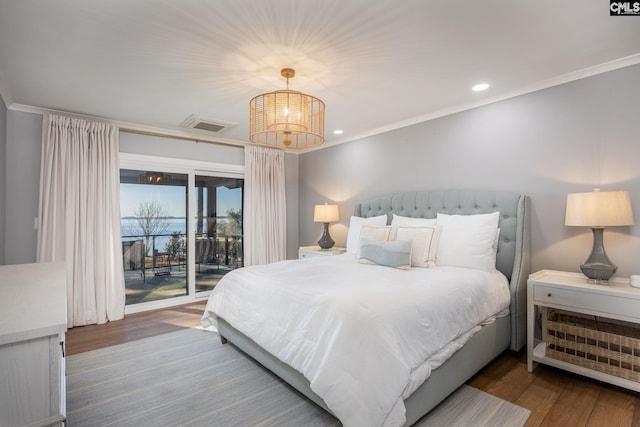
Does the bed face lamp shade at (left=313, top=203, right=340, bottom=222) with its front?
no

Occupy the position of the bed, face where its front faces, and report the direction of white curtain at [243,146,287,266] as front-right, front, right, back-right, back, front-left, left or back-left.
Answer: right

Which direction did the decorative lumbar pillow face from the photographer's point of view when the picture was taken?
facing the viewer and to the left of the viewer

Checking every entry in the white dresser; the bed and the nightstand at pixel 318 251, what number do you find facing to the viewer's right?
1

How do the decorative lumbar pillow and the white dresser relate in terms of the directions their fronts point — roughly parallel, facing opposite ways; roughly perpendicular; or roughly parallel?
roughly parallel, facing opposite ways

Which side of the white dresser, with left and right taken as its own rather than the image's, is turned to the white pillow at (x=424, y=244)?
front

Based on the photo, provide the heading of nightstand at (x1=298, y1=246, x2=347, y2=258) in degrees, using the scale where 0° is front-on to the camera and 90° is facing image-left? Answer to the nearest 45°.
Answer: approximately 45°

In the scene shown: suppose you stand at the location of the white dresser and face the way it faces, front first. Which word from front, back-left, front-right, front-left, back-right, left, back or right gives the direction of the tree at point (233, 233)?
front-left

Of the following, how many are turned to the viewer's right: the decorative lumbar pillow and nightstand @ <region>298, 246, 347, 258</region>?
0

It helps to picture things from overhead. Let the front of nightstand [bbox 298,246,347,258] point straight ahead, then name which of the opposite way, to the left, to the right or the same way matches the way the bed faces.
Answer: the same way

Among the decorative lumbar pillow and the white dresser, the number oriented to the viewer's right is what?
1

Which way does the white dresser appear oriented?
to the viewer's right

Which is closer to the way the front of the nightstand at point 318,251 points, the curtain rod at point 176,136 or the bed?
the curtain rod

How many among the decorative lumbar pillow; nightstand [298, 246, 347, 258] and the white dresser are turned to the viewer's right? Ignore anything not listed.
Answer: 1

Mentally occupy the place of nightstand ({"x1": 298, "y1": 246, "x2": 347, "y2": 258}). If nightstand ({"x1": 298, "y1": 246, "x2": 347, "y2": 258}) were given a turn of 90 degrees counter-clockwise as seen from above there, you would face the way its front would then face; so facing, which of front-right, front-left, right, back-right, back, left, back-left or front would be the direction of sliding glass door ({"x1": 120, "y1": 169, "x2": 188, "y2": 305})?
back-right

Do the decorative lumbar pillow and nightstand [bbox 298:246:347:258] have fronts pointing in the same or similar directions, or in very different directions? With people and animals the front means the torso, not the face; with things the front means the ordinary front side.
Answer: same or similar directions

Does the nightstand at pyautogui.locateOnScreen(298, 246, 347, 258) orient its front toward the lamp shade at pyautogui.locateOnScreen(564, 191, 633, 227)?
no
